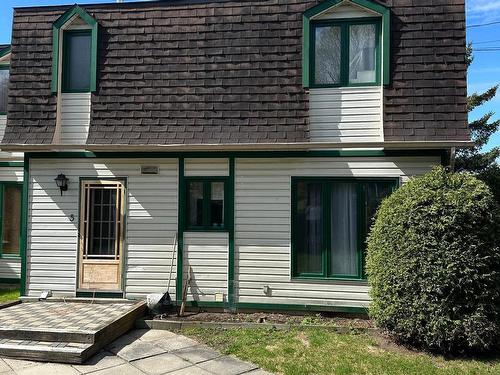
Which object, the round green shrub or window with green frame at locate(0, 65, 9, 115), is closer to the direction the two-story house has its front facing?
the round green shrub

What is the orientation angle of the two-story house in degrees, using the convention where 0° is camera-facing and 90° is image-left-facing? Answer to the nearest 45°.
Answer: approximately 0°

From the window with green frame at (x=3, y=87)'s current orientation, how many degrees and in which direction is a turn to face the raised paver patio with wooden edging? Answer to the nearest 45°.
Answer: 0° — it already faces it

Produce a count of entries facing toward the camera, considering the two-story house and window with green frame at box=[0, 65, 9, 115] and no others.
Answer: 2
